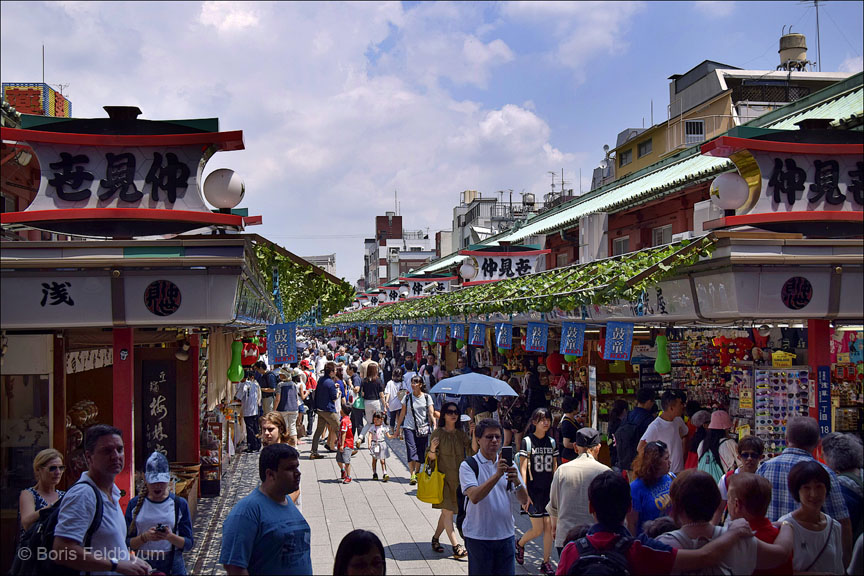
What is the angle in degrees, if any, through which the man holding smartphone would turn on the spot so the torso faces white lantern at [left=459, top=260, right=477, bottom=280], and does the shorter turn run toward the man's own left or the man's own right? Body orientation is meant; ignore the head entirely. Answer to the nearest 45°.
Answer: approximately 135° to the man's own left

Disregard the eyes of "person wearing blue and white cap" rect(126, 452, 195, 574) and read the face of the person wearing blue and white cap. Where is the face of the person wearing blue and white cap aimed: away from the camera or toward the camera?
toward the camera

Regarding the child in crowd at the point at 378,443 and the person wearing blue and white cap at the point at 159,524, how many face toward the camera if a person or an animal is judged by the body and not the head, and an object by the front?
2

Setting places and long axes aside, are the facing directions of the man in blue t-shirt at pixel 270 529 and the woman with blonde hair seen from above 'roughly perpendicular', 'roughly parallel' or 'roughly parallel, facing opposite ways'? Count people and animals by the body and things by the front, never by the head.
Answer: roughly parallel

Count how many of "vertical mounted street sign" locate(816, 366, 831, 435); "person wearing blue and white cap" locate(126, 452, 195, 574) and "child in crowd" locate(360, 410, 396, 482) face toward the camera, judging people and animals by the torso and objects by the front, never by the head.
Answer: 3

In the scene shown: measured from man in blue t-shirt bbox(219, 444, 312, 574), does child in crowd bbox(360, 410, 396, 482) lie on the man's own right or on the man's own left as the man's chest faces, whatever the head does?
on the man's own left

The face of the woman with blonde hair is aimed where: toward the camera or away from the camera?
toward the camera

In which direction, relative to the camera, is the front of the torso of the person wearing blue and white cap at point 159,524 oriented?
toward the camera

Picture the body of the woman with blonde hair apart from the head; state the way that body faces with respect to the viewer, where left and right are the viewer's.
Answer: facing the viewer and to the right of the viewer

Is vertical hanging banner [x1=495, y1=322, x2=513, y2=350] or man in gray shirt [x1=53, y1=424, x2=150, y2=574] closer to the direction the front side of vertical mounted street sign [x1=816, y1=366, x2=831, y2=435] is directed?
the man in gray shirt

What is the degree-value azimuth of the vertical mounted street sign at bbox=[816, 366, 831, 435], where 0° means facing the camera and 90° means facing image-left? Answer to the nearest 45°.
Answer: approximately 0°

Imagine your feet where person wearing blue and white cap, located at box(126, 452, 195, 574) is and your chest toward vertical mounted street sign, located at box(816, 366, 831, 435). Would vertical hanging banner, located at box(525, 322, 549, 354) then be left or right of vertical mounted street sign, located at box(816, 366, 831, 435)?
left

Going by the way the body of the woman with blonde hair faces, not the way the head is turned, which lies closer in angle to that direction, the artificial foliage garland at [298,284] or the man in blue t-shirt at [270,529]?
the man in blue t-shirt

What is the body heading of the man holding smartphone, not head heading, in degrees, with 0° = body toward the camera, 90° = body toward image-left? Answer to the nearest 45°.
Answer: approximately 315°

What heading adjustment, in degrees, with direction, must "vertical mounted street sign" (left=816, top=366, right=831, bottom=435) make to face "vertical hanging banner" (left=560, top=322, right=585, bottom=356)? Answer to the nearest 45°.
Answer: approximately 135° to its right

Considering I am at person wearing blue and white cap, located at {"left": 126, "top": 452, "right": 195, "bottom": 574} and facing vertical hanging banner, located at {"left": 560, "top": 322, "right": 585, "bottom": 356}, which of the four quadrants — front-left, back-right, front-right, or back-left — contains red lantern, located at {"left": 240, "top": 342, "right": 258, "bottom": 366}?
front-left
